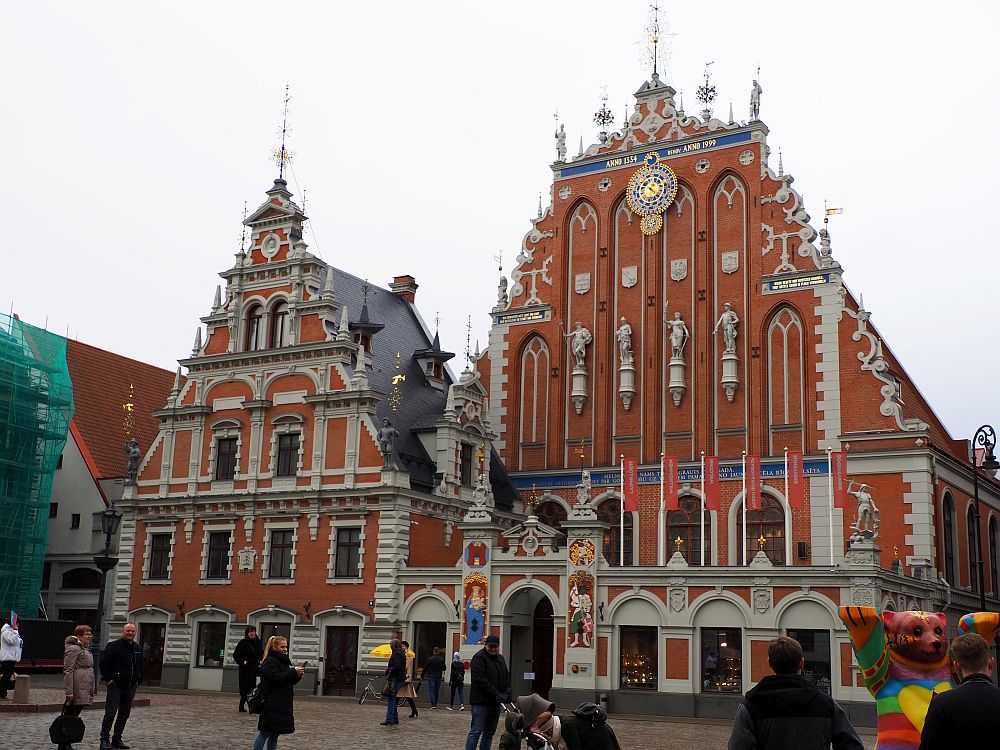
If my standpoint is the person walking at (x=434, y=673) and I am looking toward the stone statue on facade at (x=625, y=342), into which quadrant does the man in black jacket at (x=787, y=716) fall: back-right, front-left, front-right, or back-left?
back-right

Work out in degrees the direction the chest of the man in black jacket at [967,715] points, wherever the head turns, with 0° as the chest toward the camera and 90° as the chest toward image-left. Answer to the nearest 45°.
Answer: approximately 180°

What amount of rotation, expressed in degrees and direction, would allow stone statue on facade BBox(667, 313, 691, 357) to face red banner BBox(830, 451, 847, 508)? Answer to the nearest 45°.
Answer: approximately 45° to its left

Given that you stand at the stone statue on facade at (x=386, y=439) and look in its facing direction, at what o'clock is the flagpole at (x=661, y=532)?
The flagpole is roughly at 9 o'clock from the stone statue on facade.

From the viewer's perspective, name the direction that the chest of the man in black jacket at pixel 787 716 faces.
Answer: away from the camera

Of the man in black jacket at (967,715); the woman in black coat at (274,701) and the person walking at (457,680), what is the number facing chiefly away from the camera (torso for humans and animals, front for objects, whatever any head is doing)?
2

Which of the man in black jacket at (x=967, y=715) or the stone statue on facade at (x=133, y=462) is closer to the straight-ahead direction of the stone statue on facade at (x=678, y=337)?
the man in black jacket

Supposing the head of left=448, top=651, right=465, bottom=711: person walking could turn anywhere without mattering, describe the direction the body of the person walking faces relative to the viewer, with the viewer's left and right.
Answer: facing away from the viewer

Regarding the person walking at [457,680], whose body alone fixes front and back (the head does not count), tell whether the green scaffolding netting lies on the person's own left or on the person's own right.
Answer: on the person's own left
